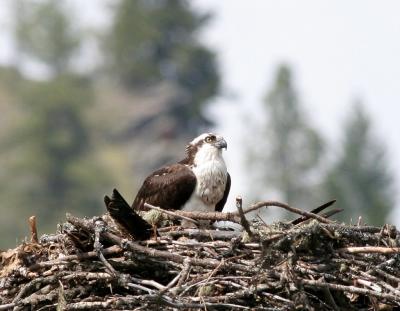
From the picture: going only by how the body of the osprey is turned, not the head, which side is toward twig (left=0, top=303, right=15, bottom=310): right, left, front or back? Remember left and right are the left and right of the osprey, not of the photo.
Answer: right
